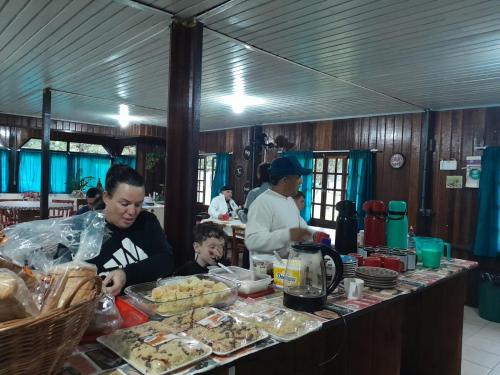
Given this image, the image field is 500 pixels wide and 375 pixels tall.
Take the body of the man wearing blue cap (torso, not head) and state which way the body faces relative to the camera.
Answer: to the viewer's right

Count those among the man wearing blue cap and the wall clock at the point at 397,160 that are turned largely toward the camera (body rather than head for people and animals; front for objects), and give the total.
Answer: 1

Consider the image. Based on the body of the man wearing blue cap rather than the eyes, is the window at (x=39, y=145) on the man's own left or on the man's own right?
on the man's own left

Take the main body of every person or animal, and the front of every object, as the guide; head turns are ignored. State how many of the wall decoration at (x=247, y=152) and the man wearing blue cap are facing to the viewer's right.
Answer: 1

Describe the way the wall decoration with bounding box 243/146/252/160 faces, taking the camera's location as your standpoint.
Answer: facing the viewer and to the left of the viewer

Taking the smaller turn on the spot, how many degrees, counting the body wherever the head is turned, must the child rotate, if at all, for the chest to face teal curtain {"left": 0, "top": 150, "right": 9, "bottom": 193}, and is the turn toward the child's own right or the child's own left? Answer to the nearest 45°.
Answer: approximately 180°

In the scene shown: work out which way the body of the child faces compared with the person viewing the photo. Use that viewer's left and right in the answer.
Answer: facing the viewer and to the right of the viewer

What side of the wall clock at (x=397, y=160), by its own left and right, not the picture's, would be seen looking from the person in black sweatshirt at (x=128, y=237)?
front

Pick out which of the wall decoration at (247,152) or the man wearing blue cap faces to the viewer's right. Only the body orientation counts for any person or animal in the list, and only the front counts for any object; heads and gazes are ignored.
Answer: the man wearing blue cap

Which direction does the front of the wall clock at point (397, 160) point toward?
toward the camera

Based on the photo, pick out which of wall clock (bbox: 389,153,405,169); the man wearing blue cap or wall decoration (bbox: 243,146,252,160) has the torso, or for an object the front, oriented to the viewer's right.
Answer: the man wearing blue cap

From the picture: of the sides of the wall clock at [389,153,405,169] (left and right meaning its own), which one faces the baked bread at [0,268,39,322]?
front

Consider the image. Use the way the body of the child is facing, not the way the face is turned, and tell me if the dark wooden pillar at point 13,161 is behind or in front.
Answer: behind
